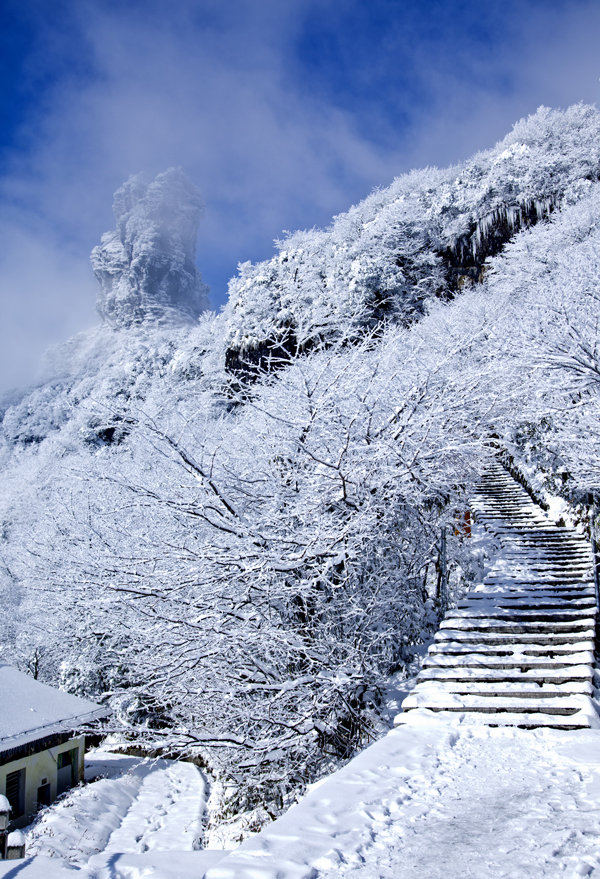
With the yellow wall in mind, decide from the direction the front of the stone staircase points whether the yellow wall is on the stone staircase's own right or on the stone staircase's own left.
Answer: on the stone staircase's own right

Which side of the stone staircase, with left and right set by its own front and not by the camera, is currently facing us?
front
